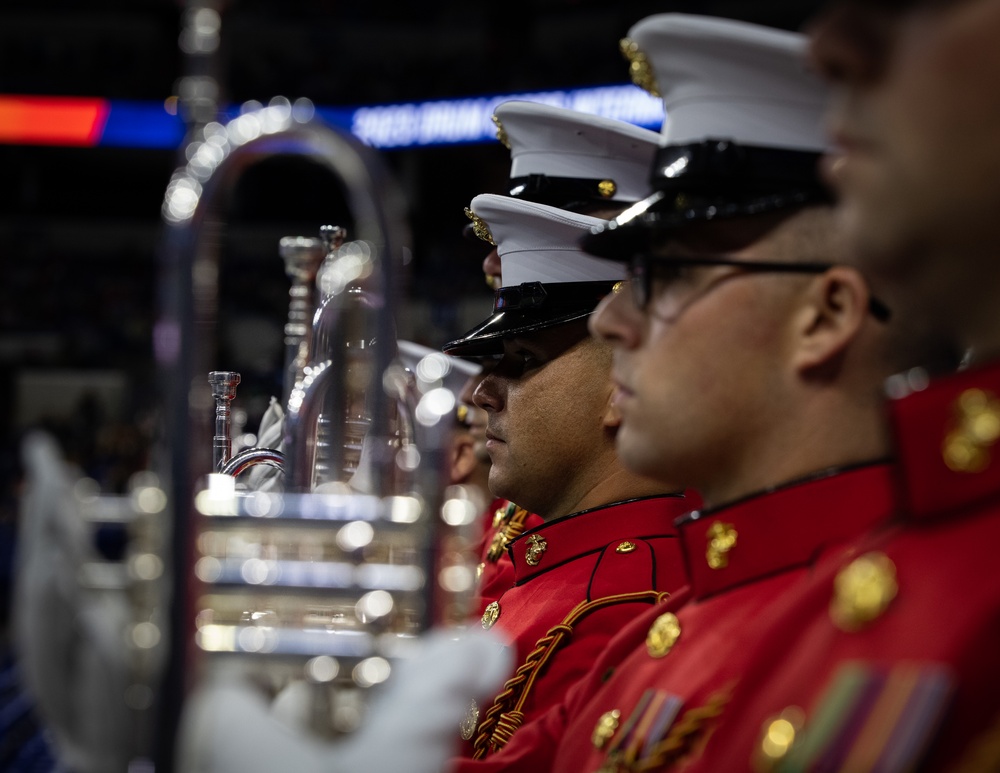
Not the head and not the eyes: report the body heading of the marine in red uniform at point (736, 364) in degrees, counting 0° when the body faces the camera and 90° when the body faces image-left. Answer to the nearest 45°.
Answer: approximately 90°

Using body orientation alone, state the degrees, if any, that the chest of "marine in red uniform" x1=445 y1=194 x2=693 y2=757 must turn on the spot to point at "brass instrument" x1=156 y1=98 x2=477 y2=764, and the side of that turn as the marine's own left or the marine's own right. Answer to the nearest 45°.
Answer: approximately 90° to the marine's own left

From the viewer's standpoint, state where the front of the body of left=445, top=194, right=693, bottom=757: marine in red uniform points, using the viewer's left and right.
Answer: facing to the left of the viewer

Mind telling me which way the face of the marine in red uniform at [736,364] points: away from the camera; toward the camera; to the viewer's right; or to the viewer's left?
to the viewer's left

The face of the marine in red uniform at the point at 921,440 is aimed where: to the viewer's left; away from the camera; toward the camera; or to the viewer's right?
to the viewer's left

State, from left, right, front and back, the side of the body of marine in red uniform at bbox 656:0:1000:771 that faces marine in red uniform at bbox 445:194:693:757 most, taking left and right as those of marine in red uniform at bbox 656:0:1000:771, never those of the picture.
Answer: right

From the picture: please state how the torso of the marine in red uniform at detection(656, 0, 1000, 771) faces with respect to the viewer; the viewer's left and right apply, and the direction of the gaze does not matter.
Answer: facing the viewer and to the left of the viewer
